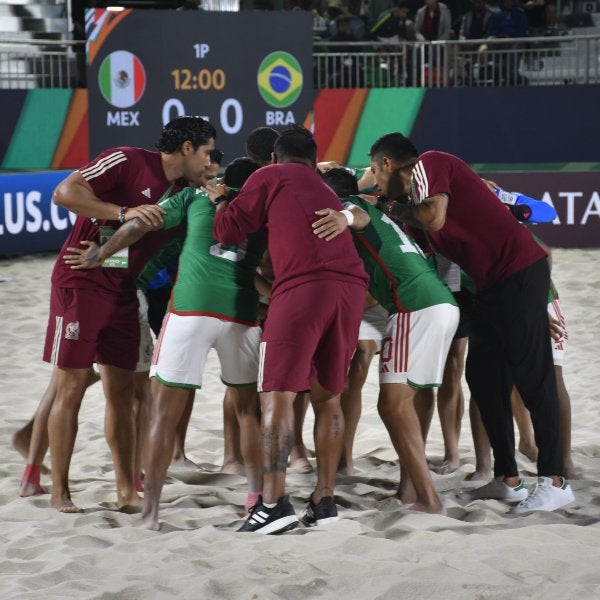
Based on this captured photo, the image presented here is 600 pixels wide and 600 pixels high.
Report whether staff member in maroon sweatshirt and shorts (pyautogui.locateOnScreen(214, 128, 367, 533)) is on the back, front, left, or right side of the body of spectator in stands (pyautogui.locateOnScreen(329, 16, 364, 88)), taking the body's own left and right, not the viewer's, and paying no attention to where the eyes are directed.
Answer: front

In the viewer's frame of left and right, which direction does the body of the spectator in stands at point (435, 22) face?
facing the viewer

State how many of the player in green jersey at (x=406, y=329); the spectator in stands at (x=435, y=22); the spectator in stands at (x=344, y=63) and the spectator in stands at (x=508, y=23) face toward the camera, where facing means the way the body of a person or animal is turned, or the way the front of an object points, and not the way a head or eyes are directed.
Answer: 3

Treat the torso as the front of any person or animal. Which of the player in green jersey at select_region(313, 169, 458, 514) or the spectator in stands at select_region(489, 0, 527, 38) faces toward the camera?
the spectator in stands

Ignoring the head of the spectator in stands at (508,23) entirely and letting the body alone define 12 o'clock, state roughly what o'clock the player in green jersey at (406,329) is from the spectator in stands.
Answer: The player in green jersey is roughly at 12 o'clock from the spectator in stands.

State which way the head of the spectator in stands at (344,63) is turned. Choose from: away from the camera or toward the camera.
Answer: toward the camera

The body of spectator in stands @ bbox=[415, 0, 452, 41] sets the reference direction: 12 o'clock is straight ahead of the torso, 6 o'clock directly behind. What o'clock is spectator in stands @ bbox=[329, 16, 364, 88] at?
spectator in stands @ bbox=[329, 16, 364, 88] is roughly at 2 o'clock from spectator in stands @ bbox=[415, 0, 452, 41].

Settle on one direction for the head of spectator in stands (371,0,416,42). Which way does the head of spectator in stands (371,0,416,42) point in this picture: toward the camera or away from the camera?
toward the camera

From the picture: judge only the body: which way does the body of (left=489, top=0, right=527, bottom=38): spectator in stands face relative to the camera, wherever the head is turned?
toward the camera

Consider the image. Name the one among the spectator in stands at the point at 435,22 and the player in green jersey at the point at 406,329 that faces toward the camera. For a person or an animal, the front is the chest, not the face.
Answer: the spectator in stands

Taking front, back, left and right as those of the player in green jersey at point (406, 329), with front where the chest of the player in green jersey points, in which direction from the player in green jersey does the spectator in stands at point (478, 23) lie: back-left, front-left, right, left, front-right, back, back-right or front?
front-right

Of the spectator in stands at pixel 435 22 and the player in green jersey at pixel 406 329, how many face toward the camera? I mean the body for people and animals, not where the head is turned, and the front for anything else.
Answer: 1

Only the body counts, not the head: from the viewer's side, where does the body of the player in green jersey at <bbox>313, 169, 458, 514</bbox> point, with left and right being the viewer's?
facing away from the viewer and to the left of the viewer

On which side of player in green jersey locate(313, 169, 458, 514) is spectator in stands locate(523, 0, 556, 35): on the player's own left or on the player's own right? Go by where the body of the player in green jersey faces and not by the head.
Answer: on the player's own right

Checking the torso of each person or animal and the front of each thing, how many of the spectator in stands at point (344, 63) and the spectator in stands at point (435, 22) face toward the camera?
2

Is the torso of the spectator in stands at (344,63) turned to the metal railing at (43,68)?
no

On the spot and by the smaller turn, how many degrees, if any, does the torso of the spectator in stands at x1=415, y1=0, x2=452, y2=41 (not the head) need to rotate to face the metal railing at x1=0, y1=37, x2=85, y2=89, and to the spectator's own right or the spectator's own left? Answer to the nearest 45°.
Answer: approximately 90° to the spectator's own right

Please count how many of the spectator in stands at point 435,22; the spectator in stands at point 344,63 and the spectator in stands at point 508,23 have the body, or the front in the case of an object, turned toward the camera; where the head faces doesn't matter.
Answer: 3

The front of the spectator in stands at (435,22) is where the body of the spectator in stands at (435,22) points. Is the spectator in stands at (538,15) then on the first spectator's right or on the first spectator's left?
on the first spectator's left

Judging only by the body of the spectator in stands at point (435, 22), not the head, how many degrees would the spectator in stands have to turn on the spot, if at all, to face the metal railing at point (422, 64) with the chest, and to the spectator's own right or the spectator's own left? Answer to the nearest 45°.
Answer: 0° — they already face it
